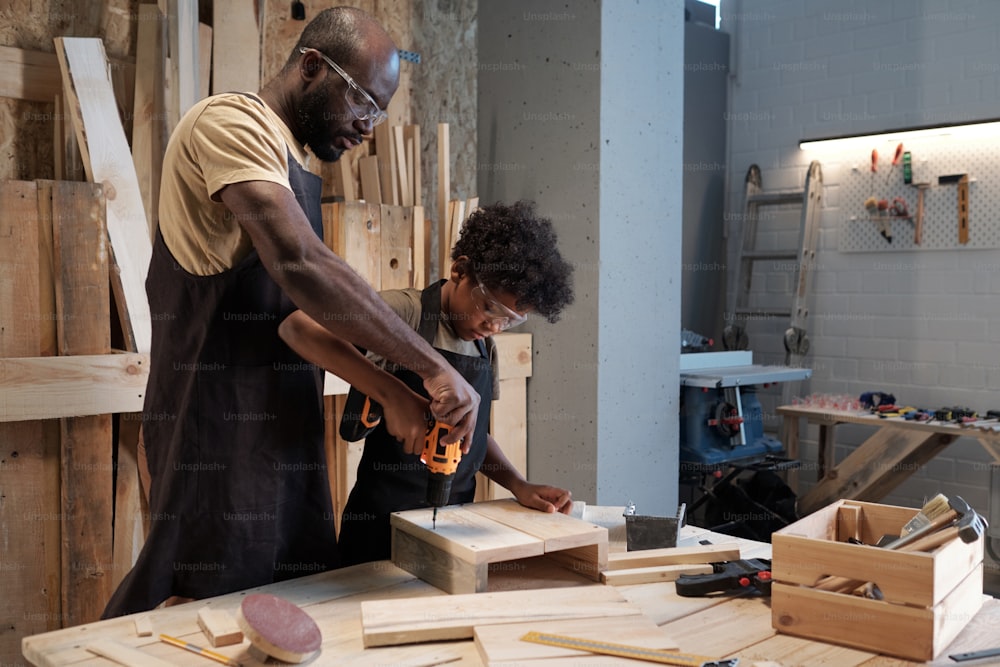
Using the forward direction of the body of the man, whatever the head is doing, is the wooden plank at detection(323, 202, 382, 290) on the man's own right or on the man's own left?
on the man's own left

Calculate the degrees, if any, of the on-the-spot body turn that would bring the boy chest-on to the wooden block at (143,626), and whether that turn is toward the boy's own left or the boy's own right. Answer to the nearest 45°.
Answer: approximately 90° to the boy's own right

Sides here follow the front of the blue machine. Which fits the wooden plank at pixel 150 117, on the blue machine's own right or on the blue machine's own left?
on the blue machine's own right

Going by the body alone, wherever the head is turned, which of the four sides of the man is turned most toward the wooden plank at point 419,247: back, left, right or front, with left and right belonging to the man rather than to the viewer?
left

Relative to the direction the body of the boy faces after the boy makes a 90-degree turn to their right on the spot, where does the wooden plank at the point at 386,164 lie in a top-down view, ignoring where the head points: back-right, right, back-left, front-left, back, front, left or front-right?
back-right

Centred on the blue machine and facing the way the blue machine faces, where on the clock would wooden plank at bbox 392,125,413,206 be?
The wooden plank is roughly at 3 o'clock from the blue machine.

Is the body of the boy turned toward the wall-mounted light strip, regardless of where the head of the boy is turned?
no

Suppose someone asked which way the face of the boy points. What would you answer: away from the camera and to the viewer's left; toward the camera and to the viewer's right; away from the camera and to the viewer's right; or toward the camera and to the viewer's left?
toward the camera and to the viewer's right

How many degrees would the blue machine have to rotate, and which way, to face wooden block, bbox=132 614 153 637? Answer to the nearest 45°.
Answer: approximately 45° to its right

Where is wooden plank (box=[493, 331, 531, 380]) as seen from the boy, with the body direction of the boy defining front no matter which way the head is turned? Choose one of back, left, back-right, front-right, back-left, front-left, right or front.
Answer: back-left

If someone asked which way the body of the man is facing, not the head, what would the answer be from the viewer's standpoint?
to the viewer's right

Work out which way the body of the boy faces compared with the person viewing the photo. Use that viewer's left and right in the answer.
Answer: facing the viewer and to the right of the viewer

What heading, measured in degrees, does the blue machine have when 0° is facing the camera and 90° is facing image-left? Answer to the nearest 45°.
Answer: approximately 315°

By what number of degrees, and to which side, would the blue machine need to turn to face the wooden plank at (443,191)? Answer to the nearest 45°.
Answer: approximately 90° to its right

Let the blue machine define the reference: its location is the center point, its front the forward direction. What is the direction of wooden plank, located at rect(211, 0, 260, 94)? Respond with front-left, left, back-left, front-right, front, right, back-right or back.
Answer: right
